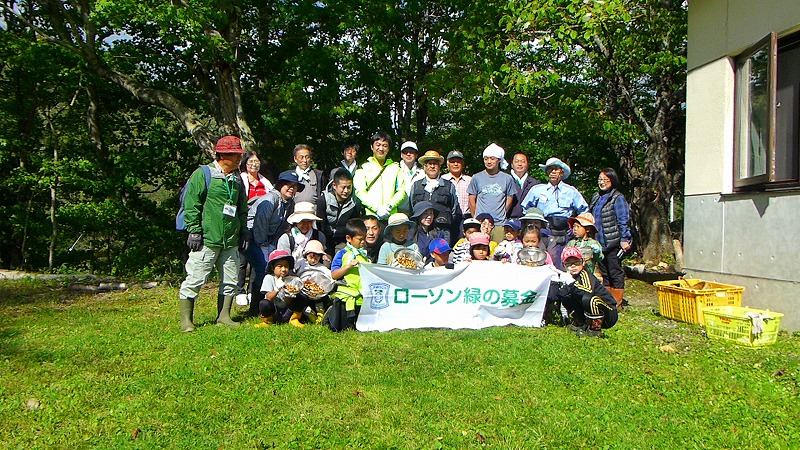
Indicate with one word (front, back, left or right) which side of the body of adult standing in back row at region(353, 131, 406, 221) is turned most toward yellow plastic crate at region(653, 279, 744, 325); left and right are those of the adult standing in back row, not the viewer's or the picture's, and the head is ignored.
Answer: left

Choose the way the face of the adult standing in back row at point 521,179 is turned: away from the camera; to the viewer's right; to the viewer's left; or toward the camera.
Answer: toward the camera

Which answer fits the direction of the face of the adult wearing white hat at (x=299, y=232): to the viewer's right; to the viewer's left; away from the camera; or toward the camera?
toward the camera

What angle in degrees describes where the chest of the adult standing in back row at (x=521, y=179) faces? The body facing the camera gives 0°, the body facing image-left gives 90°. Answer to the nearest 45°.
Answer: approximately 0°

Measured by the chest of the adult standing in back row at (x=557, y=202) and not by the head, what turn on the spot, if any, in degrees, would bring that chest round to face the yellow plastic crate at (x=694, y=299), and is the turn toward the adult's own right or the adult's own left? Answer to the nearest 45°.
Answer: approximately 90° to the adult's own left

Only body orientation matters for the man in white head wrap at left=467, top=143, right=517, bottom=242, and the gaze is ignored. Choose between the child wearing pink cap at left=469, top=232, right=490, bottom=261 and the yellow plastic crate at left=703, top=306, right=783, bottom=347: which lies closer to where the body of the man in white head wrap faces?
the child wearing pink cap

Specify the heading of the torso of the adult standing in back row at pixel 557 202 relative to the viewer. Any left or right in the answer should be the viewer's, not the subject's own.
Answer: facing the viewer

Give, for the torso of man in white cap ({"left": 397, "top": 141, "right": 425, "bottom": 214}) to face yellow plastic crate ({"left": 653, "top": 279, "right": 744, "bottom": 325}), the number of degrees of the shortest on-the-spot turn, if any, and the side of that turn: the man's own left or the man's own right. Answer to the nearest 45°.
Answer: approximately 90° to the man's own left

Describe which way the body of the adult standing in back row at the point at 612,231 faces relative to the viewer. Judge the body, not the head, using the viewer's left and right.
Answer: facing the viewer and to the left of the viewer

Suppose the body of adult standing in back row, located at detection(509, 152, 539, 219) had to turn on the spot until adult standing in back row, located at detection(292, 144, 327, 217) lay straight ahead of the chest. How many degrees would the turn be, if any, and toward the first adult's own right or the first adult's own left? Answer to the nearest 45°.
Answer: approximately 45° to the first adult's own right

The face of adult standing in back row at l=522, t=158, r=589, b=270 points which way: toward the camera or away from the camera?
toward the camera

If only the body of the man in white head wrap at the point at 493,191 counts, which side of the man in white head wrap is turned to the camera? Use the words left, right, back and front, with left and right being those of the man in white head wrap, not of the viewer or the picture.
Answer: front

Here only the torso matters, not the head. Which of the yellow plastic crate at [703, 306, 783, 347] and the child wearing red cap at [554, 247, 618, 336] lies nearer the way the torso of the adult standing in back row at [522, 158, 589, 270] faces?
the child wearing red cap

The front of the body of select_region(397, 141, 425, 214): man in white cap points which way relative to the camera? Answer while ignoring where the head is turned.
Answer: toward the camera

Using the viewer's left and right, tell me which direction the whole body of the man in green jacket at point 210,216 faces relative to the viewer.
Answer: facing the viewer and to the right of the viewer

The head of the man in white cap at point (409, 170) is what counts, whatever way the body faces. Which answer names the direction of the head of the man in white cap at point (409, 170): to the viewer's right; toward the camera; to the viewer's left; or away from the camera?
toward the camera

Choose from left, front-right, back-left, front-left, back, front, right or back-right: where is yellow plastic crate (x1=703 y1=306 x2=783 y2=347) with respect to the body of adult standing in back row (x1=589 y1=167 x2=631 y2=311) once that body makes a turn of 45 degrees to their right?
back-left

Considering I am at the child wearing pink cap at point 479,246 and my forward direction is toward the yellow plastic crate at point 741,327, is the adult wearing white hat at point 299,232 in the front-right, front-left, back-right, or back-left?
back-right

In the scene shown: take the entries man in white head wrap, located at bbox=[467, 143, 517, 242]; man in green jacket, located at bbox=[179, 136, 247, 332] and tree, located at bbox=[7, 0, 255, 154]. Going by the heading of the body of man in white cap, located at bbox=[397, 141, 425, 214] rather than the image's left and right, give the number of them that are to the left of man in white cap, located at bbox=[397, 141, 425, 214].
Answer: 1

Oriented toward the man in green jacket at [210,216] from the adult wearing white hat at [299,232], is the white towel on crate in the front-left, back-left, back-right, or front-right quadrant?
back-left

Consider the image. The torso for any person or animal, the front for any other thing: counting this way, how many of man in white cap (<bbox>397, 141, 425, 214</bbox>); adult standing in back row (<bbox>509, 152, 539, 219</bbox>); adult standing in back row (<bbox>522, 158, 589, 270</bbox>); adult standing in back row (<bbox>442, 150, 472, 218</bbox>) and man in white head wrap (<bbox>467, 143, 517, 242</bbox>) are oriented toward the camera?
5

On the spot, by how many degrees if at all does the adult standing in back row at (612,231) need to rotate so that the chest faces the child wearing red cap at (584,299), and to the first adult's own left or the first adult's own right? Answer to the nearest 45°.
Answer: approximately 45° to the first adult's own left
